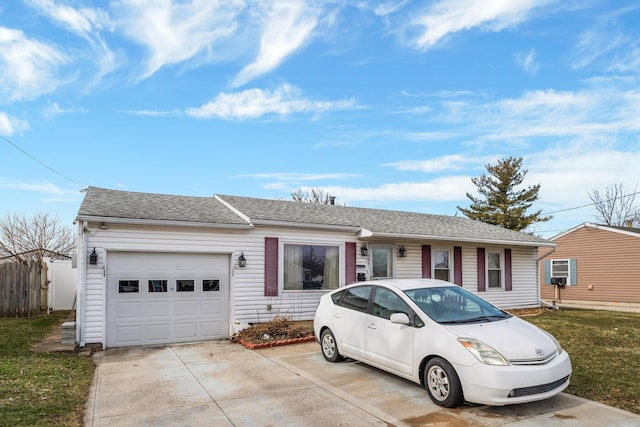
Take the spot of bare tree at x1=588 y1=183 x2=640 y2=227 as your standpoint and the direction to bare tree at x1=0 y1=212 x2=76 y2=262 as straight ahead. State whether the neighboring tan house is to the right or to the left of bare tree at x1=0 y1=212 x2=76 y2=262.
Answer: left

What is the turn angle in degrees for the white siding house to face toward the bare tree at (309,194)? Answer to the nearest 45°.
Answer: approximately 135° to its left

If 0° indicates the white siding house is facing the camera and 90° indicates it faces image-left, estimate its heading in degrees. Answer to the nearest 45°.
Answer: approximately 315°

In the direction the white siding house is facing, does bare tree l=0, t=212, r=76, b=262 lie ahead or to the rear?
to the rear

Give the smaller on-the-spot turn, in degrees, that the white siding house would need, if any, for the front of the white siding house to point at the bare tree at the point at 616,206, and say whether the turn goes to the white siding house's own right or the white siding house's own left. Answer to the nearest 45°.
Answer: approximately 90° to the white siding house's own left

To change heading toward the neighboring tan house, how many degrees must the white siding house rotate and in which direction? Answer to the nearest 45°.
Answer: approximately 90° to its left
